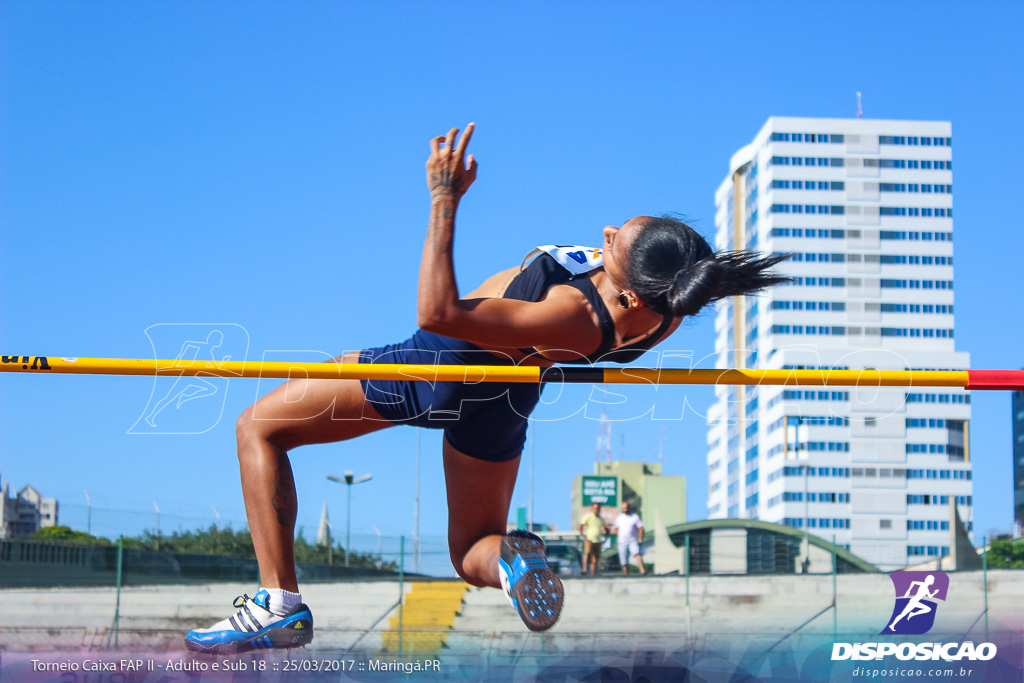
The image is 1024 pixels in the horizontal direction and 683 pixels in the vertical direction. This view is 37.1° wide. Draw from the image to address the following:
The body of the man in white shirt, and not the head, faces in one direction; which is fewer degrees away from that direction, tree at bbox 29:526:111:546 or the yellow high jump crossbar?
the yellow high jump crossbar

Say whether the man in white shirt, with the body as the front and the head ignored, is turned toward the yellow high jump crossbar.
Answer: yes

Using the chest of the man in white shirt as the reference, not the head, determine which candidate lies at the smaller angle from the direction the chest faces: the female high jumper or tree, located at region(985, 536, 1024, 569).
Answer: the female high jumper

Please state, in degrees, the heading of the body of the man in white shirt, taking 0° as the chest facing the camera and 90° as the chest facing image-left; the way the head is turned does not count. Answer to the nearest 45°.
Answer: approximately 0°

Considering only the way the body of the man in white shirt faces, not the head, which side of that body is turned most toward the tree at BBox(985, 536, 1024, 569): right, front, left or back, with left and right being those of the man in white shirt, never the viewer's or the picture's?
left

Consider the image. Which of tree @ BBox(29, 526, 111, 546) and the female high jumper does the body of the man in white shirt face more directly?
the female high jumper

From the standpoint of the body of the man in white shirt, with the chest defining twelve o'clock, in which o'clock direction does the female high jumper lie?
The female high jumper is roughly at 12 o'clock from the man in white shirt.

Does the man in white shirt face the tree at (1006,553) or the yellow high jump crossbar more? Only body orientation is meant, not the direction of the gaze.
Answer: the yellow high jump crossbar
